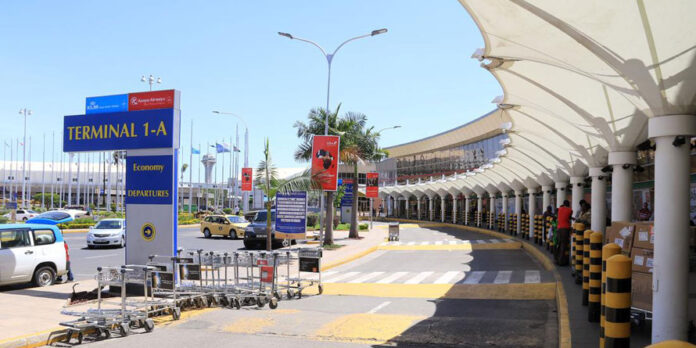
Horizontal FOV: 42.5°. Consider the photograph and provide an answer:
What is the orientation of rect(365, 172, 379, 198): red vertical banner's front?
toward the camera

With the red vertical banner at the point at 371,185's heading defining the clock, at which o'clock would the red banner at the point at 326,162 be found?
The red banner is roughly at 12 o'clock from the red vertical banner.

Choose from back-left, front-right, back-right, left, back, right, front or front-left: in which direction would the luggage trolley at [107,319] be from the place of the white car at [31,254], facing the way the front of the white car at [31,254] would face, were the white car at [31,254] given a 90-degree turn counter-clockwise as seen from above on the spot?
front

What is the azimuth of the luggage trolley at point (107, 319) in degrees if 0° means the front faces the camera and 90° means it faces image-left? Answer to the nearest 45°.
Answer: approximately 45°

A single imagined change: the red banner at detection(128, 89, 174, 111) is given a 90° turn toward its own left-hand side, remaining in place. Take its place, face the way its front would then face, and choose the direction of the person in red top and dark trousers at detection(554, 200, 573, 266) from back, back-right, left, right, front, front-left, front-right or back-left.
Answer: front

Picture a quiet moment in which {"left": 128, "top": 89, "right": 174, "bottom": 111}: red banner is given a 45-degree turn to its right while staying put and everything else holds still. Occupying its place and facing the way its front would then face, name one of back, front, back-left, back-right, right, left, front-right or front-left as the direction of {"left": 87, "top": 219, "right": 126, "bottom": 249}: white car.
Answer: back-right

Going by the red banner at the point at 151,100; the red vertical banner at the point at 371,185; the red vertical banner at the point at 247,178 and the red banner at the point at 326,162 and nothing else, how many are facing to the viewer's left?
0

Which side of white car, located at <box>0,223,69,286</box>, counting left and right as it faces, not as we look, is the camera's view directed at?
left

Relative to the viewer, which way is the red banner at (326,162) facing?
toward the camera

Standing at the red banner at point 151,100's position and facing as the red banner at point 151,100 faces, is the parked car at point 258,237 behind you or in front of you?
behind

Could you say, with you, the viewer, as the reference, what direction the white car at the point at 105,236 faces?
facing the viewer and to the left of the viewer

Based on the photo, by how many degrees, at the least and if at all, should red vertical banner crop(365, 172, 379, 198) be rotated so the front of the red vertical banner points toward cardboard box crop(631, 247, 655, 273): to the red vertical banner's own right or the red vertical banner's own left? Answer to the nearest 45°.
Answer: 0° — it already faces it

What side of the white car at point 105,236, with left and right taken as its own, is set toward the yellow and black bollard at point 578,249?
left

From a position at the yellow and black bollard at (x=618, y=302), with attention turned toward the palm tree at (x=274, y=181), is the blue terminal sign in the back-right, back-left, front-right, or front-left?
front-left
